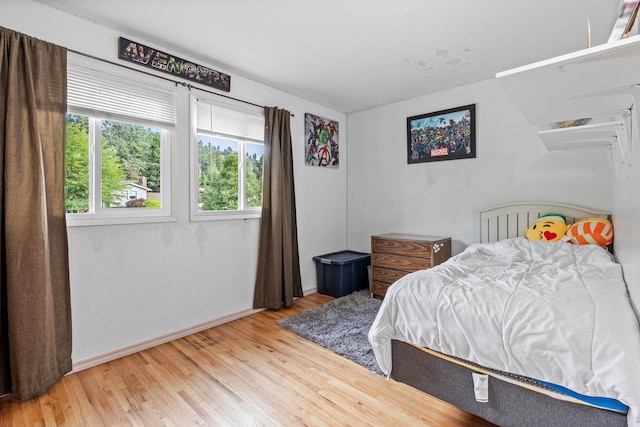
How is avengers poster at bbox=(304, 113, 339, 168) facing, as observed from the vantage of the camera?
facing the viewer and to the right of the viewer

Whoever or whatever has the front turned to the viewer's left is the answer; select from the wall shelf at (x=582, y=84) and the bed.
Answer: the wall shelf

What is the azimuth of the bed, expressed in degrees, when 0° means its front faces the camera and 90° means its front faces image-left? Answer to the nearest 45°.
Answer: approximately 0°

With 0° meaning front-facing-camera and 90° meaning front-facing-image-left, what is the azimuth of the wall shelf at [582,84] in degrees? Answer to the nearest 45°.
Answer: approximately 90°

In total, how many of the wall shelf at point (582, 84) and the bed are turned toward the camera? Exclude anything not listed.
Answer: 1

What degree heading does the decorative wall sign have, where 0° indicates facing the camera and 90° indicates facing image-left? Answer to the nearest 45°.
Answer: approximately 315°

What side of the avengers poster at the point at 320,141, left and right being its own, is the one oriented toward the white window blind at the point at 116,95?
right

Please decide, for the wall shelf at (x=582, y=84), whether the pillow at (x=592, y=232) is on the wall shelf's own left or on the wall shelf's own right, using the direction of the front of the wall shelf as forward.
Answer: on the wall shelf's own right

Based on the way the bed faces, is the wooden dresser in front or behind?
behind

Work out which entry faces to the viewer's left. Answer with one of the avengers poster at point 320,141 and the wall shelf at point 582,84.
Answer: the wall shelf
